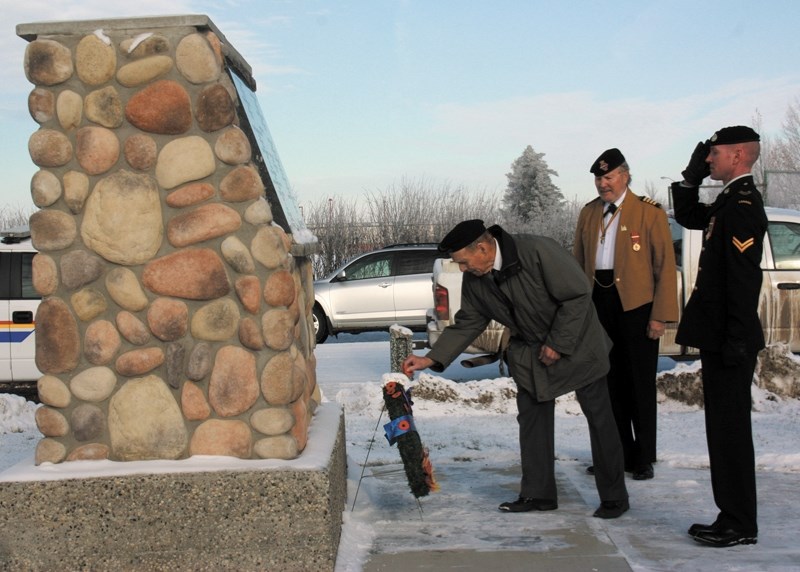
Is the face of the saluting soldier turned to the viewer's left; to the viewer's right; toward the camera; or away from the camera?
to the viewer's left

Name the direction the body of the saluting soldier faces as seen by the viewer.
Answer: to the viewer's left

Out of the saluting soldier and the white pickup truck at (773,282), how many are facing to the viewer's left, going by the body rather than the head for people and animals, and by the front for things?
1

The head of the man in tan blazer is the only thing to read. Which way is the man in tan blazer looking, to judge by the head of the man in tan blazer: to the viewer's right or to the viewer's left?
to the viewer's left

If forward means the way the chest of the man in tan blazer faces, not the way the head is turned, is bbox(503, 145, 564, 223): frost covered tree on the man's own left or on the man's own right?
on the man's own right

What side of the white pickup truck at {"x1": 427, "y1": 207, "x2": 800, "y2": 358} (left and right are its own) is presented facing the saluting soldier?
right

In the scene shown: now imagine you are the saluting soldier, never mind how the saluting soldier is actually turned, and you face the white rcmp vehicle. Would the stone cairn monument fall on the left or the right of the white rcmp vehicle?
left

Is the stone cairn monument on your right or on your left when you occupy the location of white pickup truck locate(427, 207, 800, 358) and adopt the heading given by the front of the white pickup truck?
on your right

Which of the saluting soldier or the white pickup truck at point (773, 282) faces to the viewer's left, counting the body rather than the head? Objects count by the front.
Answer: the saluting soldier

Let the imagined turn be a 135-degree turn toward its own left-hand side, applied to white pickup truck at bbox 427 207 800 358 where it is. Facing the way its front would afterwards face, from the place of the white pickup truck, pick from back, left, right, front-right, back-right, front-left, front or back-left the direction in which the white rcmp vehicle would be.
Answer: front-left

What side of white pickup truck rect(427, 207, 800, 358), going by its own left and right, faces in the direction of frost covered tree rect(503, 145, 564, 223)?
left

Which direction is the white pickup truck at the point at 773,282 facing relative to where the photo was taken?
to the viewer's right
